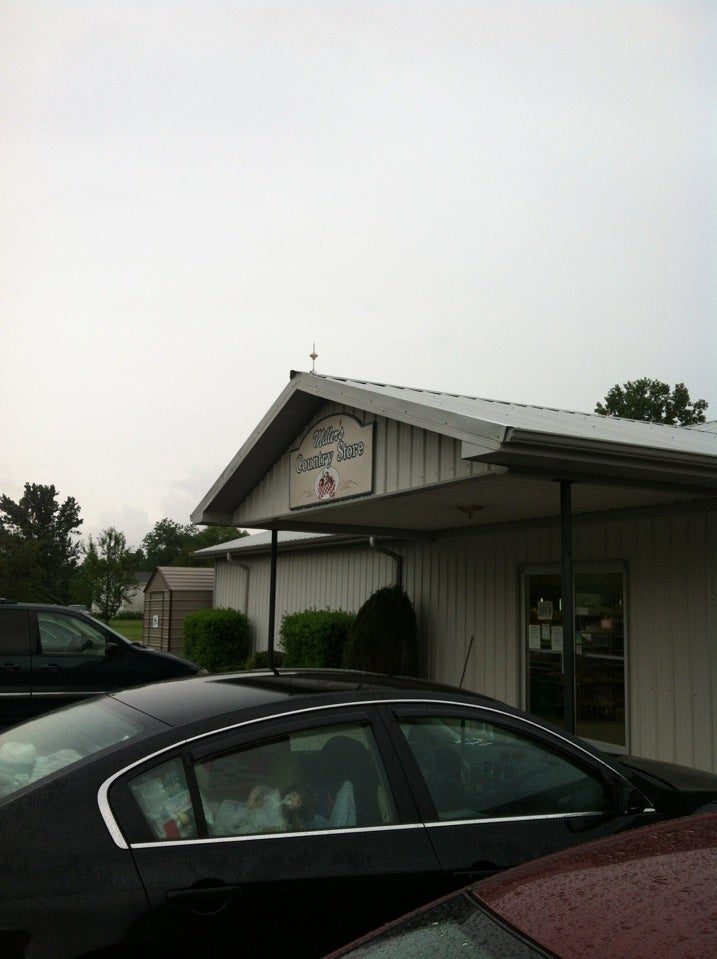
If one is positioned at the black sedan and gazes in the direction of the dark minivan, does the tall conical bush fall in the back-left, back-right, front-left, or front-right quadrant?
front-right

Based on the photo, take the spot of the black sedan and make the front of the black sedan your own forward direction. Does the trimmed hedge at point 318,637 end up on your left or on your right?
on your left

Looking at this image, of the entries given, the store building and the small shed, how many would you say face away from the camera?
0

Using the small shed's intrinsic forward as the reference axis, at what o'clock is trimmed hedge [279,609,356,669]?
The trimmed hedge is roughly at 10 o'clock from the small shed.

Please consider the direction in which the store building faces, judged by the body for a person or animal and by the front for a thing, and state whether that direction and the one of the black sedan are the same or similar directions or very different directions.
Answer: very different directions

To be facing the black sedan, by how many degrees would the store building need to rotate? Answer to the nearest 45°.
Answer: approximately 45° to its left

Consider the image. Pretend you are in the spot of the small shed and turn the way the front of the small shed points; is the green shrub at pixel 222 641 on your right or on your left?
on your left

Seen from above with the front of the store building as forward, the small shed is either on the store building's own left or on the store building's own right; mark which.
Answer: on the store building's own right

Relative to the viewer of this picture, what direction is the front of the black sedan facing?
facing away from the viewer and to the right of the viewer

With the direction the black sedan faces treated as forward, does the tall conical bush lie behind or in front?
in front

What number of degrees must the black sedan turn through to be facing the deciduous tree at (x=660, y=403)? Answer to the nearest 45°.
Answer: approximately 45° to its left

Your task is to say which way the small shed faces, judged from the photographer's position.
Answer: facing the viewer and to the left of the viewer

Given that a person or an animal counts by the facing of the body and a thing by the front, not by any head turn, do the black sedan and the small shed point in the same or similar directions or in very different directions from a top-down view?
very different directions
